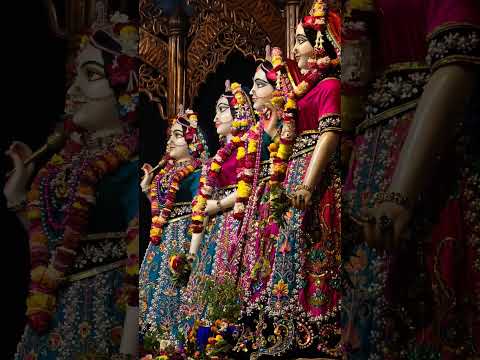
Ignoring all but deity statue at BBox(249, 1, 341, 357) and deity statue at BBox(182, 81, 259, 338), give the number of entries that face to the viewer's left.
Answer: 2

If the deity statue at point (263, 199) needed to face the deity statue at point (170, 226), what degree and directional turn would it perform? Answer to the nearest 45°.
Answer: approximately 45° to its right

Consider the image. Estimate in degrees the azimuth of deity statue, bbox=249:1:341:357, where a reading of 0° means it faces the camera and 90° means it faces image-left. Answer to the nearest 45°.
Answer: approximately 90°

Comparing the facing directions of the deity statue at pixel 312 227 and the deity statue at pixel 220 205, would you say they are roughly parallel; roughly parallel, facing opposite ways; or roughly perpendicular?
roughly parallel

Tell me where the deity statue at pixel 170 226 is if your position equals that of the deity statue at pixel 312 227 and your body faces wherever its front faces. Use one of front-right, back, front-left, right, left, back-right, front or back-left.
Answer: front-right

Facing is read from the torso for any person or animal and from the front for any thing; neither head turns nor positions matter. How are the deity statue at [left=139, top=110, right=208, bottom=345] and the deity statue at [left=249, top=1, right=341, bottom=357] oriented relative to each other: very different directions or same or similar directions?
same or similar directions

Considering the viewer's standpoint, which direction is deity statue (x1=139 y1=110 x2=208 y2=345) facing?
facing to the left of the viewer

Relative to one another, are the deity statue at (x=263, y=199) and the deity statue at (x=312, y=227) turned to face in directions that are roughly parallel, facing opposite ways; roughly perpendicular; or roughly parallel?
roughly parallel

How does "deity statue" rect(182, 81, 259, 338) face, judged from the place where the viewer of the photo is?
facing to the left of the viewer

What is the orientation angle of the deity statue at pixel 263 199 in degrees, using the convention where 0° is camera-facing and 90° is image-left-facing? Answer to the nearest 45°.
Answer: approximately 90°
